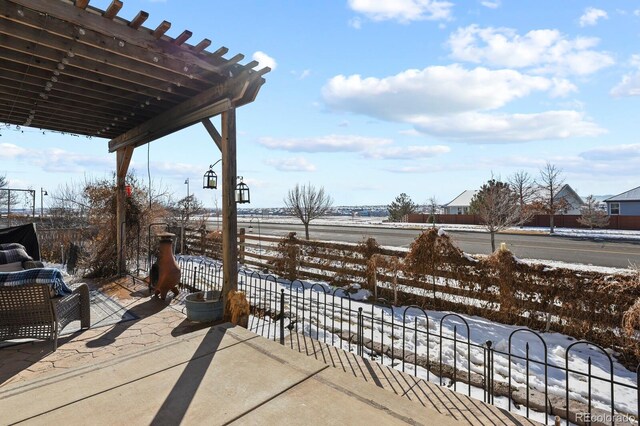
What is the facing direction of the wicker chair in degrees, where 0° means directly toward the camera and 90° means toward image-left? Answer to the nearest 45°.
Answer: approximately 225°

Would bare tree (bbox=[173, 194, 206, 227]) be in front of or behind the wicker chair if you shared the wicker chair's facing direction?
in front

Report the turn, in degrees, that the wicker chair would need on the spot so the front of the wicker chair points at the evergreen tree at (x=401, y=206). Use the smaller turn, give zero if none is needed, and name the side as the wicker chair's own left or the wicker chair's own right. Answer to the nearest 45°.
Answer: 0° — it already faces it
